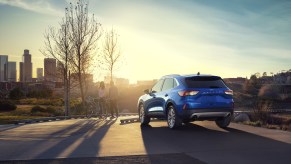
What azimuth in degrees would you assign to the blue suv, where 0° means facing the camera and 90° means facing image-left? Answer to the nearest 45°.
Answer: approximately 135°

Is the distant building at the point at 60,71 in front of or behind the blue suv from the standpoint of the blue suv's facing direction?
in front

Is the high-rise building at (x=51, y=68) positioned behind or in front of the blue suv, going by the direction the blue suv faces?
in front
